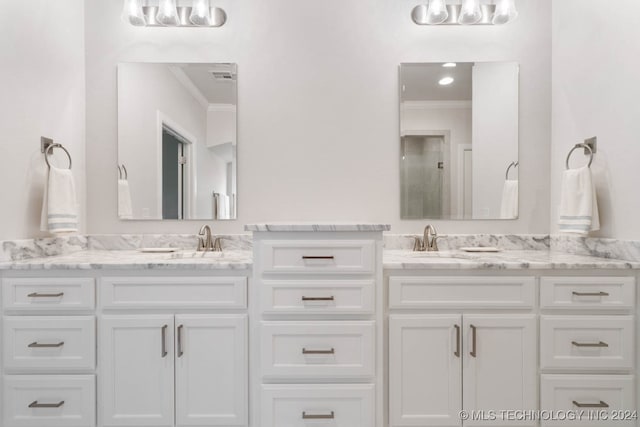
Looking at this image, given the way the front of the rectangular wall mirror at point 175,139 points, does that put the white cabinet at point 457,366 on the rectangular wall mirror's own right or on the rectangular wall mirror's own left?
on the rectangular wall mirror's own left

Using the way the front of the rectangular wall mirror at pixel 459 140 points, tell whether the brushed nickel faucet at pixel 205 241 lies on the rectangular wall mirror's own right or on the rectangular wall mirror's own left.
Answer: on the rectangular wall mirror's own right

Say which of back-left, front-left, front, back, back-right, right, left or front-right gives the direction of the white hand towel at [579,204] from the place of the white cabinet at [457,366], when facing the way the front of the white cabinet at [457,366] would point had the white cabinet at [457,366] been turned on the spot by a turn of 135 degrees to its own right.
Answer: right

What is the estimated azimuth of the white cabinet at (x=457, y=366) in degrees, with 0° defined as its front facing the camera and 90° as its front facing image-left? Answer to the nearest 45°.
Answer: approximately 0°

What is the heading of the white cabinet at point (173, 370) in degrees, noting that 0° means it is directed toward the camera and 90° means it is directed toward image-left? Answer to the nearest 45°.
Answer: approximately 0°

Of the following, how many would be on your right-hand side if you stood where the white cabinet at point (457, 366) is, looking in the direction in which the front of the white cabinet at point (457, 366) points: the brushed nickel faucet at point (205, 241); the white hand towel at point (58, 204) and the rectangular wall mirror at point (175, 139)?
3
